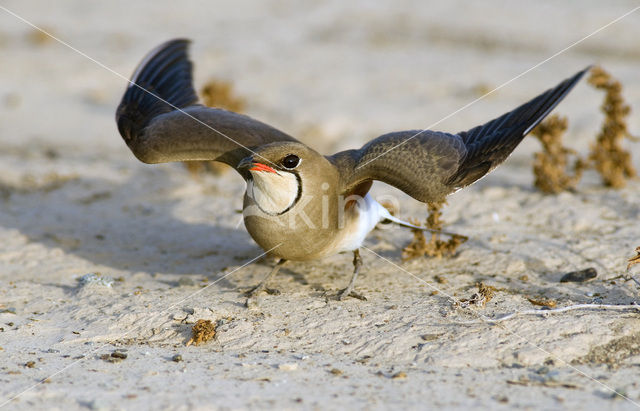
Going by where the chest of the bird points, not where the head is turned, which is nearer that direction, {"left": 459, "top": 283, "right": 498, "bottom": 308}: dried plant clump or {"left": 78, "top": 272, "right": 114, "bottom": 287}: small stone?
the small stone

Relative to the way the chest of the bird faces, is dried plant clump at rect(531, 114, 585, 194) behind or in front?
behind

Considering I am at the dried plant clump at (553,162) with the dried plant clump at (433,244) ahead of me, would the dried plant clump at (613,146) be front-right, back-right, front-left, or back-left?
back-left

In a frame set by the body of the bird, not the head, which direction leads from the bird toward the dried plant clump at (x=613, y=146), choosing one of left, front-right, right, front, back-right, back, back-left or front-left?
back

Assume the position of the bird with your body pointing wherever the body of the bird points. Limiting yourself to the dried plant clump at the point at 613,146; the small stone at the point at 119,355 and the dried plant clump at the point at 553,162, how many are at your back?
2

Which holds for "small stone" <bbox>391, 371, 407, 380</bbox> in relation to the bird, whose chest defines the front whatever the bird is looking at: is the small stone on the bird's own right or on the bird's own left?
on the bird's own left

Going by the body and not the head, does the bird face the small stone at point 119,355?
yes

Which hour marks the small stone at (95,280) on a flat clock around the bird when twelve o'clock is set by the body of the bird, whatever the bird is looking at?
The small stone is roughly at 2 o'clock from the bird.

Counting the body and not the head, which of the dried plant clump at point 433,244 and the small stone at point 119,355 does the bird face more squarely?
the small stone

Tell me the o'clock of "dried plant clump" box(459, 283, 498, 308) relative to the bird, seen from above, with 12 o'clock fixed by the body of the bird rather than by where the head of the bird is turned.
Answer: The dried plant clump is roughly at 8 o'clock from the bird.

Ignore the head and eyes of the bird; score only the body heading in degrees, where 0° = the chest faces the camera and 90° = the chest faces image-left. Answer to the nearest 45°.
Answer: approximately 45°
